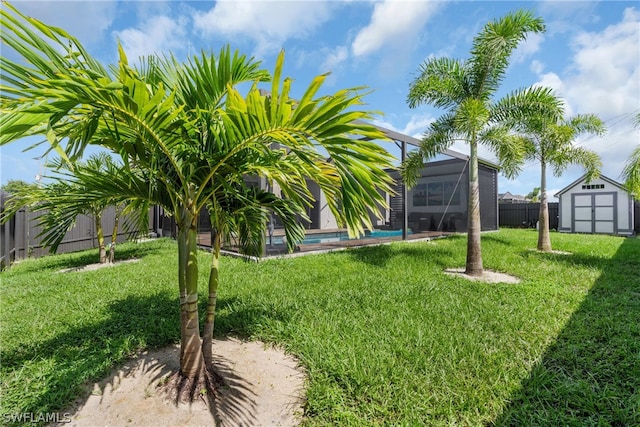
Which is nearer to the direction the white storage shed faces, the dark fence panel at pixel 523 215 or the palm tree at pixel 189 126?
the palm tree

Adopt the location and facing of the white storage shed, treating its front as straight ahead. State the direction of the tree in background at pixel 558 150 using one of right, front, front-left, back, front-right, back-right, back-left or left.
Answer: front

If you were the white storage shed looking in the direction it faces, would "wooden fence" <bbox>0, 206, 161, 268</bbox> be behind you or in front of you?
in front

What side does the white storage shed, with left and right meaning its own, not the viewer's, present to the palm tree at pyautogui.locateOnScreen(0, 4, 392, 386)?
front

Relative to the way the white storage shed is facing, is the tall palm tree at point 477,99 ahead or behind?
ahead

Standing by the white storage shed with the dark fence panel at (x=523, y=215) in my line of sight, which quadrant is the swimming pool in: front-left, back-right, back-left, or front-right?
front-left

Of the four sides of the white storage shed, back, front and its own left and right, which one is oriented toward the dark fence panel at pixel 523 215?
right

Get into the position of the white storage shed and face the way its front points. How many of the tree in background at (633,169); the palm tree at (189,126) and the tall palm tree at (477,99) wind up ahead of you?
3

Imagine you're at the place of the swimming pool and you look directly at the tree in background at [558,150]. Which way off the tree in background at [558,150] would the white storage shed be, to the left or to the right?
left

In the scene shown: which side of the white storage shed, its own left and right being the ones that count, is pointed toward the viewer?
front

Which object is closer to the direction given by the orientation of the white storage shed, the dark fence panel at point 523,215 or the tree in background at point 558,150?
the tree in background
